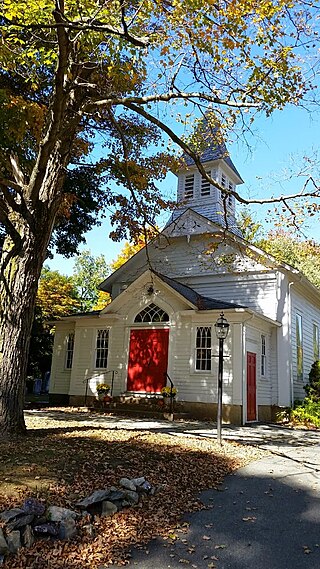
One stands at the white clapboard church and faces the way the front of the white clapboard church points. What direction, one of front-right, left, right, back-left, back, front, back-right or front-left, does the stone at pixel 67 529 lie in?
front-left

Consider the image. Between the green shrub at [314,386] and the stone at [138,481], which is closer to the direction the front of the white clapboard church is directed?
the stone

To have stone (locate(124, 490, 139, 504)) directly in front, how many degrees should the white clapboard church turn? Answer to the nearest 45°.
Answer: approximately 45° to its left

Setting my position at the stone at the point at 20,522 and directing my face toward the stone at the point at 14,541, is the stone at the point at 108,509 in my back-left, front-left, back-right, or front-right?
back-left

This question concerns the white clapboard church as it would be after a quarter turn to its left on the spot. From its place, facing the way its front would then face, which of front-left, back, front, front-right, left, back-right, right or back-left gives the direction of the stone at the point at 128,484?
front-right

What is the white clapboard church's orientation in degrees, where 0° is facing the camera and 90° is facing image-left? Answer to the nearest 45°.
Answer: approximately 45°

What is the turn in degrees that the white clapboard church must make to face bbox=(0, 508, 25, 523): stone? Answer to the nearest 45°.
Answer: approximately 45° to its left

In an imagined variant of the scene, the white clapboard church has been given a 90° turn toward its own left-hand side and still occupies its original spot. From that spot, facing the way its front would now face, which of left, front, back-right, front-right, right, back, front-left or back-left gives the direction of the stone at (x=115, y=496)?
front-right

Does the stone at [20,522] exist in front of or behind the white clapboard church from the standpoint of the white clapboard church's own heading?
in front

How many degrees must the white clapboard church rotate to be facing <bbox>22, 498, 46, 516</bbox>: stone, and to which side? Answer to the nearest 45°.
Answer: approximately 45° to its left

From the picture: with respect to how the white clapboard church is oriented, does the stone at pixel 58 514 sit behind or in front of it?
in front

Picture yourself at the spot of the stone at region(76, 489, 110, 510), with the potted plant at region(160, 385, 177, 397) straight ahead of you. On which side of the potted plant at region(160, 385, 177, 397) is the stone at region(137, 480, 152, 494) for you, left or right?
right

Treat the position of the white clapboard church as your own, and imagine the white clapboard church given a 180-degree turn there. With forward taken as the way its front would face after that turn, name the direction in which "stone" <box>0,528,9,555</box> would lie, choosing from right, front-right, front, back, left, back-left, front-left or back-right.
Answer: back-right
